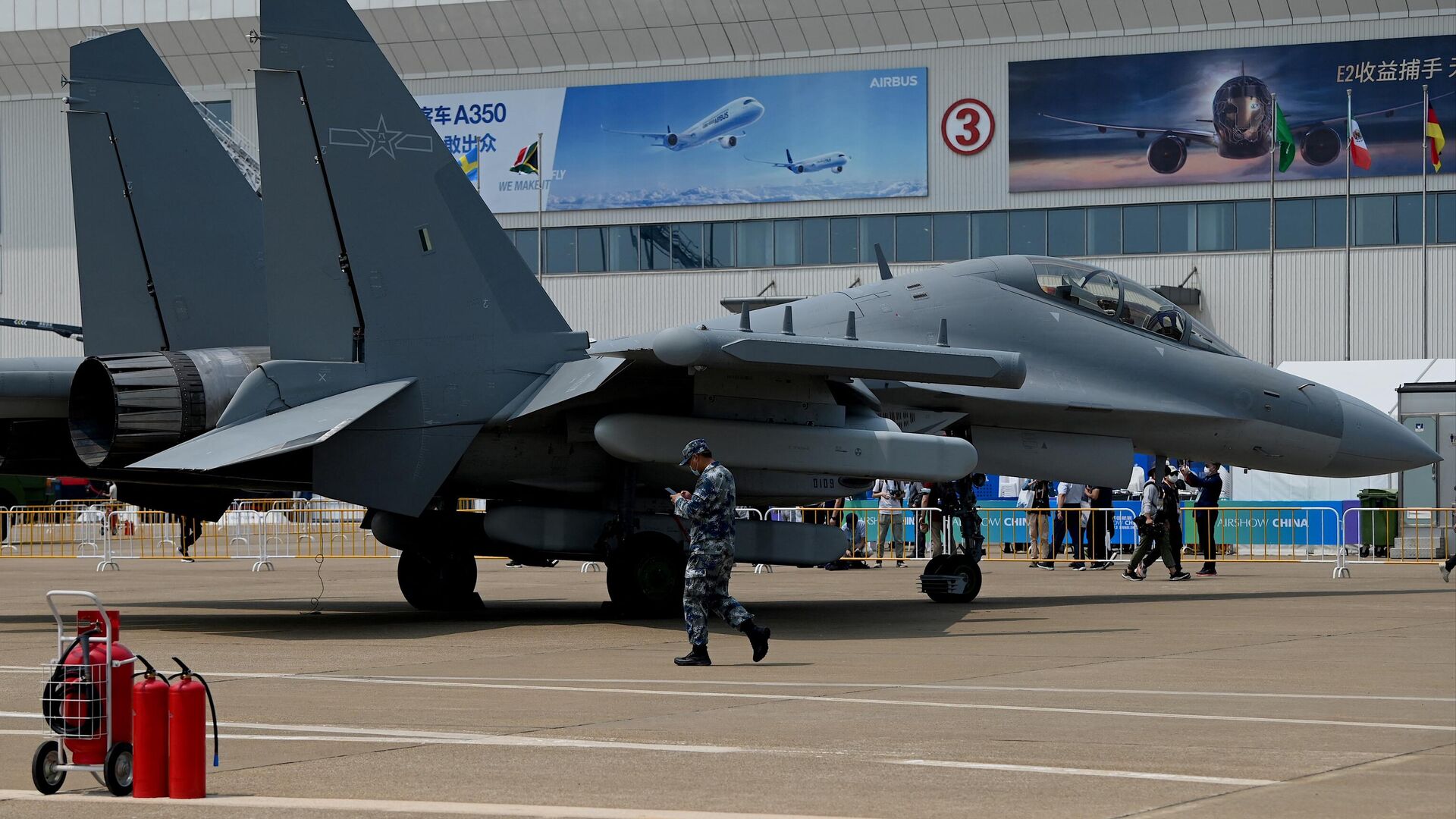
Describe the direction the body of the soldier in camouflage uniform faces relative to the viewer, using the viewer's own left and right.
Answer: facing to the left of the viewer

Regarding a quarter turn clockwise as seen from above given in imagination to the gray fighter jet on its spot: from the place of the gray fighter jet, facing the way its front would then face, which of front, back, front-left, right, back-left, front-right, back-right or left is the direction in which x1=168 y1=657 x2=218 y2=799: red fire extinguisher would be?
front-right

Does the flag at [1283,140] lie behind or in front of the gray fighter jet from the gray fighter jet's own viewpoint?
in front

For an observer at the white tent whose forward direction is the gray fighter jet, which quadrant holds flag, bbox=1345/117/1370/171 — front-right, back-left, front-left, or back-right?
back-right

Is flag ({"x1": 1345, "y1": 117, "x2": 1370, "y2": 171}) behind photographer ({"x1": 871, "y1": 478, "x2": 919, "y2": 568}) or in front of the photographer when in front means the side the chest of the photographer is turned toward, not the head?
behind

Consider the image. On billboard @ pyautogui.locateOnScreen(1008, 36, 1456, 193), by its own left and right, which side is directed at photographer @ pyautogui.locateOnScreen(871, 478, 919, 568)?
front

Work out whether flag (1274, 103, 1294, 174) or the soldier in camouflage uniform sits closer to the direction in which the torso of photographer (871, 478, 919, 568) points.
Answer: the soldier in camouflage uniform

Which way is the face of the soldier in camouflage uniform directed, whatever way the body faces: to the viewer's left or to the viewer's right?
to the viewer's left

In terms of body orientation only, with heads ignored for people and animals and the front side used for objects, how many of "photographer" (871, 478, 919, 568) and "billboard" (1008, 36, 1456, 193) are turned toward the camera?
2

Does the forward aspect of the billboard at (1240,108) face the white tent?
yes

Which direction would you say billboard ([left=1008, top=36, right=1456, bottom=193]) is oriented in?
toward the camera

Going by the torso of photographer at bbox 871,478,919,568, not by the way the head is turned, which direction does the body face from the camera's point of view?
toward the camera

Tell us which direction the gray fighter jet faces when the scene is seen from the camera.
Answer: facing away from the viewer and to the right of the viewer

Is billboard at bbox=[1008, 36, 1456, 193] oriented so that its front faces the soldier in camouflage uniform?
yes
